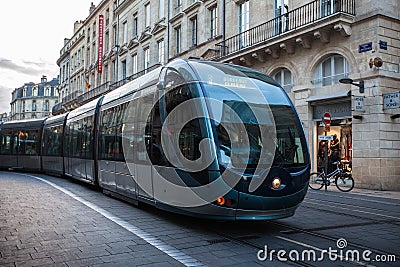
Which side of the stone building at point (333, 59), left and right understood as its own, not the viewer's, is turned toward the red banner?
right

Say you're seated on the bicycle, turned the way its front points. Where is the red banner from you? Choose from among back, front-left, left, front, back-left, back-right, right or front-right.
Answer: back-left

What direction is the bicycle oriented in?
to the viewer's right

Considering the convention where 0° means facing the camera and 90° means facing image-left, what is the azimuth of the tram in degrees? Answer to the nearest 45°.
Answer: approximately 315°

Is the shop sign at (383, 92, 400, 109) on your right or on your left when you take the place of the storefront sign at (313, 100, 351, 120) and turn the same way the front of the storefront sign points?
on your left

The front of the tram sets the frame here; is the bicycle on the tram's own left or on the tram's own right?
on the tram's own left

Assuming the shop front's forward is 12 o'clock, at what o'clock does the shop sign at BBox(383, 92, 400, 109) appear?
The shop sign is roughly at 9 o'clock from the shop front.

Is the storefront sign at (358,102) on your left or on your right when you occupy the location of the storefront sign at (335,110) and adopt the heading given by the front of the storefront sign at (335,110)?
on your left

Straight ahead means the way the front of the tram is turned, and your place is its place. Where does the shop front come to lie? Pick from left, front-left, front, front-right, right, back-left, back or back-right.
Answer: left
